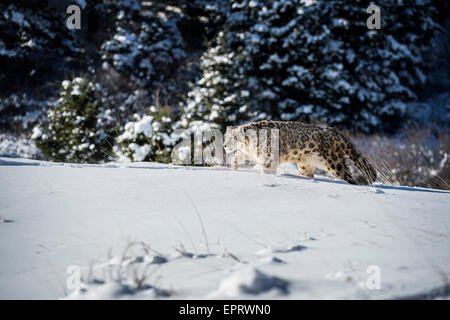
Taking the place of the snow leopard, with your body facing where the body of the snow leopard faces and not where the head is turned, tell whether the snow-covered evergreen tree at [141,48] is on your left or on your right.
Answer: on your right

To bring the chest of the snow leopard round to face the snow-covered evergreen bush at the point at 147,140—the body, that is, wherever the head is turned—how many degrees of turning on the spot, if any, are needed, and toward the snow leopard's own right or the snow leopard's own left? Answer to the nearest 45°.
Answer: approximately 45° to the snow leopard's own right

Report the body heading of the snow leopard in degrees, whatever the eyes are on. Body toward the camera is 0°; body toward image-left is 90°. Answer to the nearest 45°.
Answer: approximately 90°
